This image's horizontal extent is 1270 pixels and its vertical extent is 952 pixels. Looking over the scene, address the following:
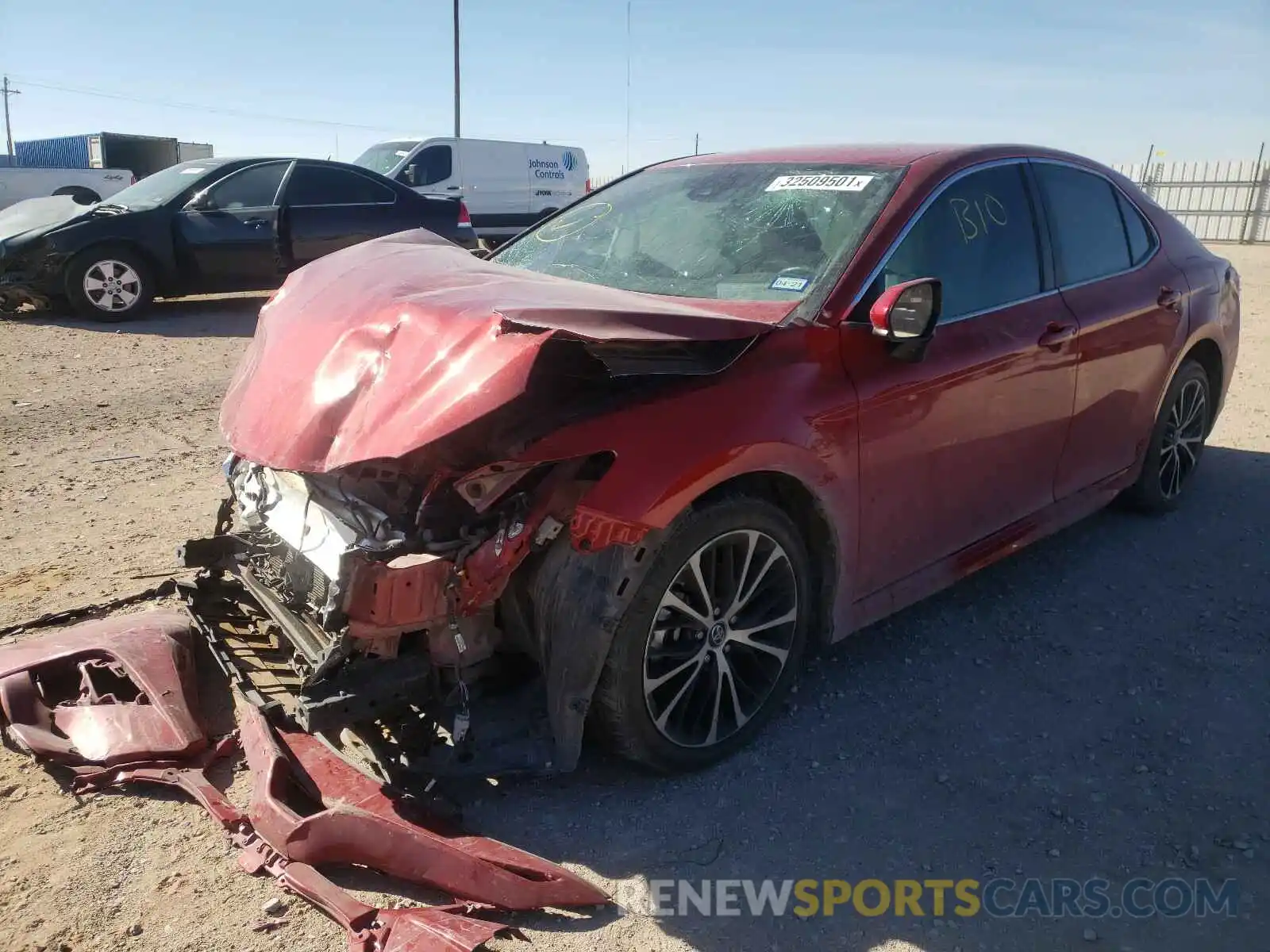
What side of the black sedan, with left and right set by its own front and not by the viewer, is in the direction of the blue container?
right

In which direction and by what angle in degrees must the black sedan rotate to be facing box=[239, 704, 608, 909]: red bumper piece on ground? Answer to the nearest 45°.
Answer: approximately 90° to its left

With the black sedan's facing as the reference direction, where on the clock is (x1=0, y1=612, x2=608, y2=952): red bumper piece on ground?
The red bumper piece on ground is roughly at 9 o'clock from the black sedan.

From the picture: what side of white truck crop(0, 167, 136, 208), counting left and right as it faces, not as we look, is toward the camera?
left

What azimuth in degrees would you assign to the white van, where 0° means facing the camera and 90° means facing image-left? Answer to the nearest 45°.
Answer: approximately 45°

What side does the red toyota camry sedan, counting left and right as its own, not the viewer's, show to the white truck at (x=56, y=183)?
right

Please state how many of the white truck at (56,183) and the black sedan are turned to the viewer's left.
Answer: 2

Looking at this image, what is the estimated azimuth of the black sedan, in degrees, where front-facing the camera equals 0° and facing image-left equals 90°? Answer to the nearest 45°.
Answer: approximately 90°

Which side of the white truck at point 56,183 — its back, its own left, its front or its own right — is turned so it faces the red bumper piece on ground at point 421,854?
left
